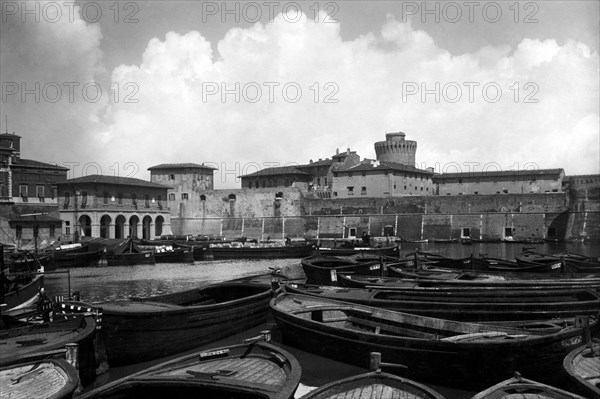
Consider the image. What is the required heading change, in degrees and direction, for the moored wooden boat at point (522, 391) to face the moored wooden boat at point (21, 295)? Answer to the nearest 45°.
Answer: approximately 90° to its left

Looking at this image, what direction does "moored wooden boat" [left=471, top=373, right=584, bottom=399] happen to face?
away from the camera

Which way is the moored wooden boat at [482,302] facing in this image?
to the viewer's left

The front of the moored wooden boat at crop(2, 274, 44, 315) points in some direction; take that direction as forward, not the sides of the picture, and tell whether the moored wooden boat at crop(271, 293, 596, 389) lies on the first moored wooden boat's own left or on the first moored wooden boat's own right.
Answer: on the first moored wooden boat's own right

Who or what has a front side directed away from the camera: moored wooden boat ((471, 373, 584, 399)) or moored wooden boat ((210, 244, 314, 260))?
moored wooden boat ((471, 373, 584, 399))

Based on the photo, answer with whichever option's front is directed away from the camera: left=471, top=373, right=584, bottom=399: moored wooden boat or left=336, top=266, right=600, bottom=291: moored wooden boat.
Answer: left=471, top=373, right=584, bottom=399: moored wooden boat

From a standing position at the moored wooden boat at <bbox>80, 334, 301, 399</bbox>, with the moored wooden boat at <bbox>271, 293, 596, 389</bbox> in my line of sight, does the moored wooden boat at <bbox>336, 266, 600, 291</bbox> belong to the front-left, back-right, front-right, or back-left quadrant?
front-left

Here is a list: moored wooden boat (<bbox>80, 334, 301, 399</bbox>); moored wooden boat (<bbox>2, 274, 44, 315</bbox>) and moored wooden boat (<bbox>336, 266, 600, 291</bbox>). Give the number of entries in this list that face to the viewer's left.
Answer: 1

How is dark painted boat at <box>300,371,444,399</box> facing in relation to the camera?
away from the camera
